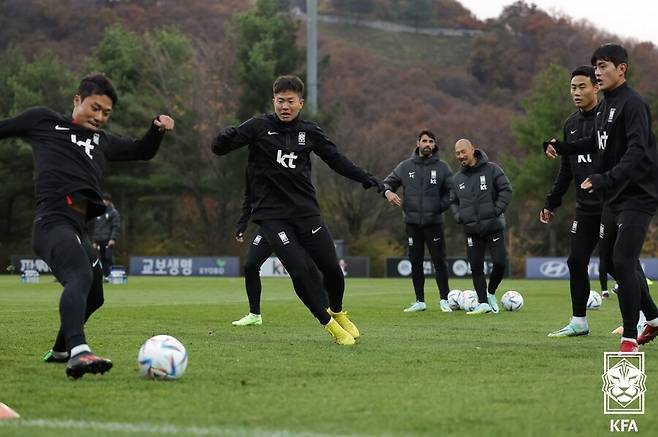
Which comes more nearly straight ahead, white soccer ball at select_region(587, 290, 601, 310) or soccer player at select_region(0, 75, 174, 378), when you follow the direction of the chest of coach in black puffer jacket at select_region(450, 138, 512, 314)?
the soccer player

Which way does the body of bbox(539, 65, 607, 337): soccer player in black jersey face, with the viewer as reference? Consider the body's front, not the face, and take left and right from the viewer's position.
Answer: facing the viewer and to the left of the viewer

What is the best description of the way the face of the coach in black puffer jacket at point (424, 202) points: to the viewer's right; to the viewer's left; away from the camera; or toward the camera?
toward the camera

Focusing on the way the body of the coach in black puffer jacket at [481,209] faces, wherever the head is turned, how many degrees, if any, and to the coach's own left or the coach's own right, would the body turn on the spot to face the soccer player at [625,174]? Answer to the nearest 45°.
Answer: approximately 45° to the coach's own left

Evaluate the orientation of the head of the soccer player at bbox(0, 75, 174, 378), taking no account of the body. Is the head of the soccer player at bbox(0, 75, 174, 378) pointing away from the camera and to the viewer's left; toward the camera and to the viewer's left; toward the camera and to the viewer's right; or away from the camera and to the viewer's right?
toward the camera and to the viewer's right

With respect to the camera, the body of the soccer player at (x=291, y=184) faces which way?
toward the camera

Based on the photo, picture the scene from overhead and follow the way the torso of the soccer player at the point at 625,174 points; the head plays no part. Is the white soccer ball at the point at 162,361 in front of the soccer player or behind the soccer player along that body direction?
in front

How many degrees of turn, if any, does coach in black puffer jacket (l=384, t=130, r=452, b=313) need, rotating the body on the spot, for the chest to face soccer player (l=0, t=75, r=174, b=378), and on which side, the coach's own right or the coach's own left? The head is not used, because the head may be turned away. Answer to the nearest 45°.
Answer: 0° — they already face them

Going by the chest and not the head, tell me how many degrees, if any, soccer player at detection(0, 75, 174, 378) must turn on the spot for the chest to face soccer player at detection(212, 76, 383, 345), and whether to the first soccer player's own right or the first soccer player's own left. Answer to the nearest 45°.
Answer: approximately 90° to the first soccer player's own left

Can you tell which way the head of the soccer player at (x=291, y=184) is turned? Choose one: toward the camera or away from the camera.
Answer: toward the camera

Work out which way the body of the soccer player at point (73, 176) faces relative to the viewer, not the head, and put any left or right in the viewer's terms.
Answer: facing the viewer and to the right of the viewer

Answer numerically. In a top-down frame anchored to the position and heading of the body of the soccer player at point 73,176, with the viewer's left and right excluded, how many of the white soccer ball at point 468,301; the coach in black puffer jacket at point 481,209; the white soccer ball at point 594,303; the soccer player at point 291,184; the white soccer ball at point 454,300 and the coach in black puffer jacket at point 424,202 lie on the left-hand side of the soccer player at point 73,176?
6

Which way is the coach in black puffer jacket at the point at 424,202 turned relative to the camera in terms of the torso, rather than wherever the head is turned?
toward the camera

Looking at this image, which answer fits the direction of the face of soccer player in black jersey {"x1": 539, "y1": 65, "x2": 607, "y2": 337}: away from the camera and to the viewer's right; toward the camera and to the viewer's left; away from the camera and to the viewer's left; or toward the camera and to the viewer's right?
toward the camera and to the viewer's left
